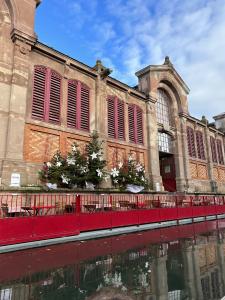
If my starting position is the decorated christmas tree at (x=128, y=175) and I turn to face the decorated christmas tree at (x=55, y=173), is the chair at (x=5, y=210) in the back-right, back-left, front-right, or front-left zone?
front-left

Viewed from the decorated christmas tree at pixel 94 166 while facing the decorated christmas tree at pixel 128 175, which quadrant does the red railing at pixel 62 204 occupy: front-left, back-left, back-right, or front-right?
back-right

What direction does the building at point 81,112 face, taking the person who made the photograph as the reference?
facing the viewer and to the right of the viewer

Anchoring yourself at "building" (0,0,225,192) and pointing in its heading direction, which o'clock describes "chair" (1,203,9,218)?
The chair is roughly at 2 o'clock from the building.
